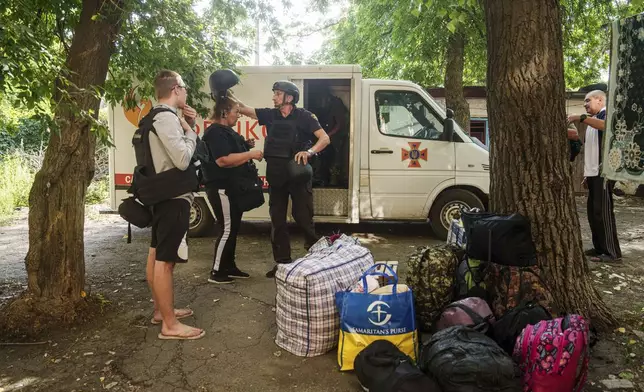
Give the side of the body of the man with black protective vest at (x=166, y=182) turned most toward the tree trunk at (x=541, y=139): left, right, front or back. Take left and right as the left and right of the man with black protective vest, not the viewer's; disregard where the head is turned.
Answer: front

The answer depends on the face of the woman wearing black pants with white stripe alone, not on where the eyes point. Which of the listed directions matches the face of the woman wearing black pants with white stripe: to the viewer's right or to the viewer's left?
to the viewer's right

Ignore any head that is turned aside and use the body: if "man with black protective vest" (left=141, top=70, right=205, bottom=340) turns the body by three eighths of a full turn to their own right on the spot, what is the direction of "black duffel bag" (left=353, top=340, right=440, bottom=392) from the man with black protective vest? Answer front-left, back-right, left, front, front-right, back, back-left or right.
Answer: left

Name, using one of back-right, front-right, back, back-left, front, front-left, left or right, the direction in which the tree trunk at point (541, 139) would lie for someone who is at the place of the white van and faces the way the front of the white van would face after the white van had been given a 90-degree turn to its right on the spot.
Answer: front

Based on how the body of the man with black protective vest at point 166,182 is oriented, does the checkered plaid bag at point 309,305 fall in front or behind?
in front

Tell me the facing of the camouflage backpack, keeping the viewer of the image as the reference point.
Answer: facing the viewer and to the left of the viewer

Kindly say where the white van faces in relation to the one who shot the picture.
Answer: facing to the right of the viewer

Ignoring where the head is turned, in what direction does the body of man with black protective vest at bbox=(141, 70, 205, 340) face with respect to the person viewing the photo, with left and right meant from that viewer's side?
facing to the right of the viewer

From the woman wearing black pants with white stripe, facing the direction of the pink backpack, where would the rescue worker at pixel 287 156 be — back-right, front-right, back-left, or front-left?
front-left

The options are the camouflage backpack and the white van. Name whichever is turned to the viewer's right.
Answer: the white van

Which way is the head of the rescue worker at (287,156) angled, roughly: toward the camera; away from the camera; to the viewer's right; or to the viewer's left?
to the viewer's left

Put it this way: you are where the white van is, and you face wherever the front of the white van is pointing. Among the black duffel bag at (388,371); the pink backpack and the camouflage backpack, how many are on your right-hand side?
3

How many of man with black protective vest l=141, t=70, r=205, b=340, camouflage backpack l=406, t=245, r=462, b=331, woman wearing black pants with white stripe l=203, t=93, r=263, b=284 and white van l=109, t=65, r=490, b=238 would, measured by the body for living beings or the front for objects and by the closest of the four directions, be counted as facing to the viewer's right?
3

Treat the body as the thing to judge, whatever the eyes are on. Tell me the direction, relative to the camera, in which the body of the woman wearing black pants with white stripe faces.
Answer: to the viewer's right

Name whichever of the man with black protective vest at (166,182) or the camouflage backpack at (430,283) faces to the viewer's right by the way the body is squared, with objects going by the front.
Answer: the man with black protective vest

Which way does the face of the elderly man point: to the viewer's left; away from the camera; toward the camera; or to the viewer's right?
to the viewer's left
